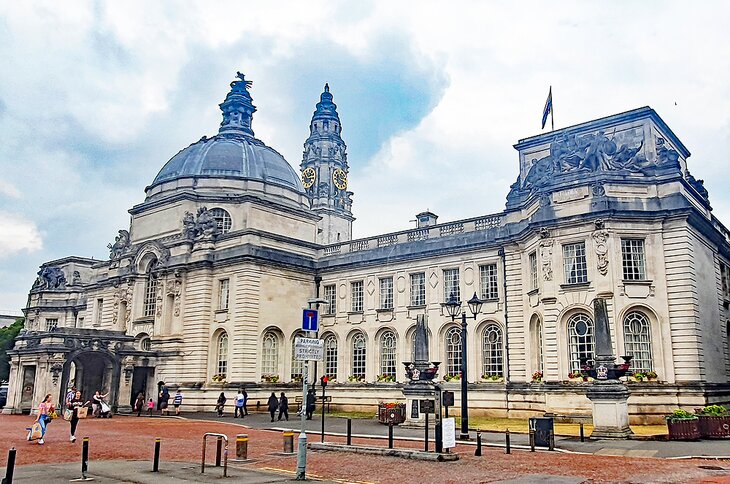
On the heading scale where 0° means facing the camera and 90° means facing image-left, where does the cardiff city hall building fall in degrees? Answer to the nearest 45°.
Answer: approximately 45°

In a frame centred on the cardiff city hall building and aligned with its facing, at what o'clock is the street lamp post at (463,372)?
The street lamp post is roughly at 11 o'clock from the cardiff city hall building.

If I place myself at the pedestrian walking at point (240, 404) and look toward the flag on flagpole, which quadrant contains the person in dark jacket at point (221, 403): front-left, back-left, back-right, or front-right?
back-left

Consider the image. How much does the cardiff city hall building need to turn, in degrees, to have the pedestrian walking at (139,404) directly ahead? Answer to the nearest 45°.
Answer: approximately 45° to its right
